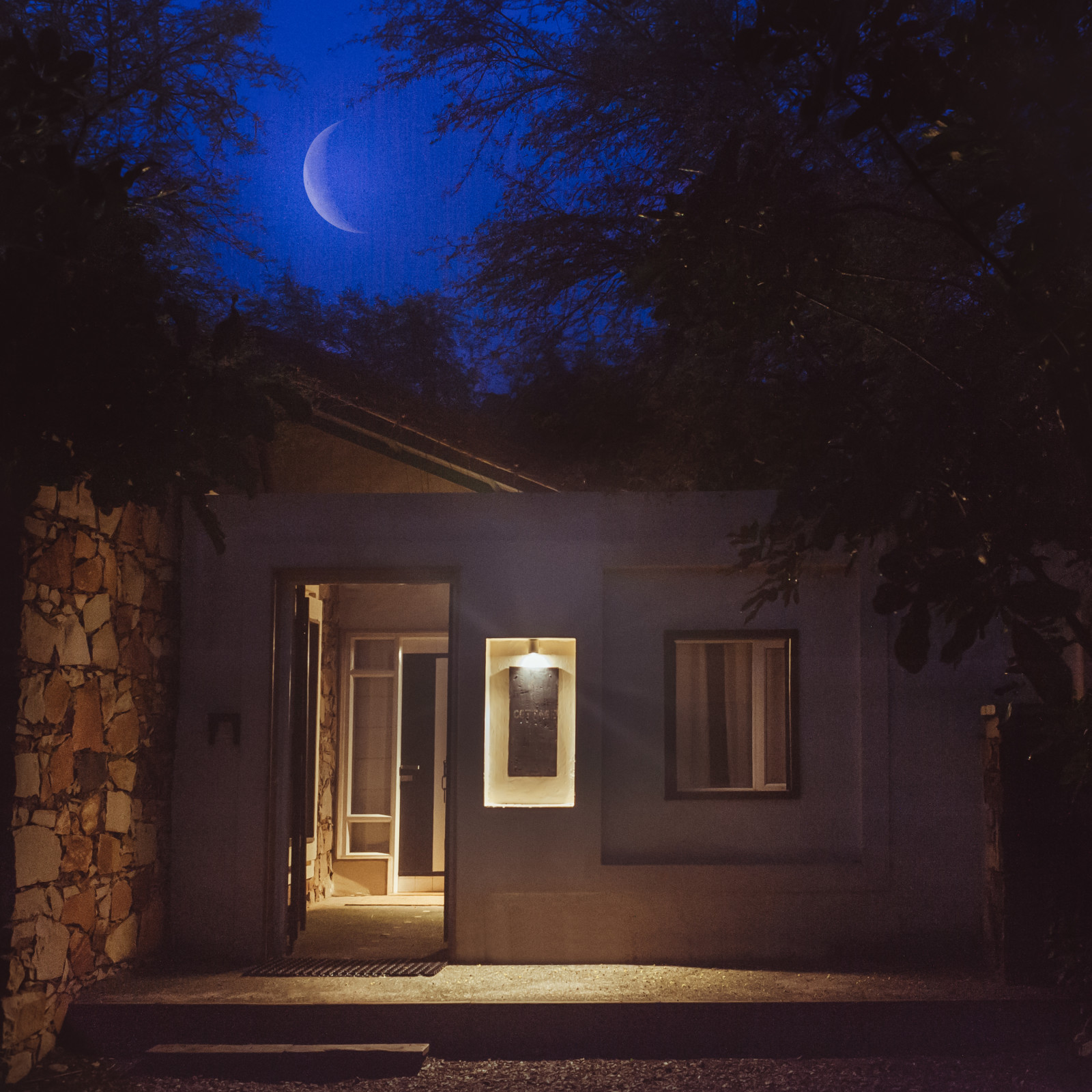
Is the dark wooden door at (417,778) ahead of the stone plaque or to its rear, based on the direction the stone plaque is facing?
to the rear

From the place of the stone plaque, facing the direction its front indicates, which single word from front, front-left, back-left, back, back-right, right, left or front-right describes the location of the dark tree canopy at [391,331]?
back

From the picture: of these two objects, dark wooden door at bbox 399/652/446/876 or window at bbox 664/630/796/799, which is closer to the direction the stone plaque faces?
the window

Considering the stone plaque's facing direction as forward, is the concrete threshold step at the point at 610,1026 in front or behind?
in front

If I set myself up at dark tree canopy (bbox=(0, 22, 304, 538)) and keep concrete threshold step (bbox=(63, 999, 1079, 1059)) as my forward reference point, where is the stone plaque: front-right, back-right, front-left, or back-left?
front-left

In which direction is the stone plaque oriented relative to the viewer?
toward the camera

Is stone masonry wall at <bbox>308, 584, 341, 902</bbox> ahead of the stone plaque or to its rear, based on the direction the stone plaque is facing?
to the rear

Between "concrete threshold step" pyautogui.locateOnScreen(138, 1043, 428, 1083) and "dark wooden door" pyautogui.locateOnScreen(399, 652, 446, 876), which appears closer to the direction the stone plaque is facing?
the concrete threshold step

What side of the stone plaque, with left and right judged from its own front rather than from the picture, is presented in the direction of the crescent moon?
back
